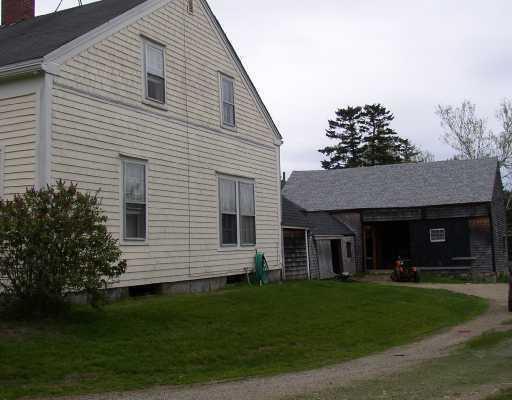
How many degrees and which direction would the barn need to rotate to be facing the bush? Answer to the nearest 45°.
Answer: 0° — it already faces it

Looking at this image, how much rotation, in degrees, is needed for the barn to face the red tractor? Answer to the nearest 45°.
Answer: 0° — it already faces it

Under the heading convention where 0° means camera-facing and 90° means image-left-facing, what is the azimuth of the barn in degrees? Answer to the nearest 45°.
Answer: approximately 0°
